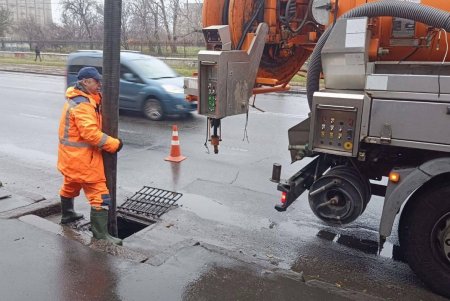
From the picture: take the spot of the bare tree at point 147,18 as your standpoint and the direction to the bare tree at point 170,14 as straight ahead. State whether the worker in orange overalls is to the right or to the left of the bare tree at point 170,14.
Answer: right

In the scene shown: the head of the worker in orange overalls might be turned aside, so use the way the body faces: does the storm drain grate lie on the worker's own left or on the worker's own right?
on the worker's own left

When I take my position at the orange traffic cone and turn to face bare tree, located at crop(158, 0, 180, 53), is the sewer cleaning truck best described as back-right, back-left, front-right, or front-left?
back-right

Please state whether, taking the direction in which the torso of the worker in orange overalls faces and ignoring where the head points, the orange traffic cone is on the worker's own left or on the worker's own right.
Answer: on the worker's own left

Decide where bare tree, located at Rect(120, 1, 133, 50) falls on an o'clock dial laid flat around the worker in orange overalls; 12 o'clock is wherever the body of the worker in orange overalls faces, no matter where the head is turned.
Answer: The bare tree is roughly at 9 o'clock from the worker in orange overalls.

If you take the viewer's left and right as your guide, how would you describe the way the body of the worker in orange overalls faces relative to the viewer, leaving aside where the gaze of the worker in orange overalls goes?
facing to the right of the viewer

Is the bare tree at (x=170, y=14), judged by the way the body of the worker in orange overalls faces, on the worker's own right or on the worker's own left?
on the worker's own left

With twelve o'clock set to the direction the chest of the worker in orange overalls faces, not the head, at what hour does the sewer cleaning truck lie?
The sewer cleaning truck is roughly at 1 o'clock from the worker in orange overalls.

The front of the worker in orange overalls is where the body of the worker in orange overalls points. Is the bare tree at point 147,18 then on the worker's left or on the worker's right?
on the worker's left
